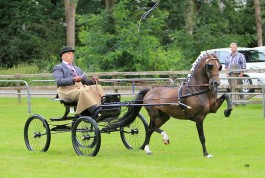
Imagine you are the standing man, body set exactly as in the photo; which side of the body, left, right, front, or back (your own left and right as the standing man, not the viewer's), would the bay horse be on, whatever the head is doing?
front

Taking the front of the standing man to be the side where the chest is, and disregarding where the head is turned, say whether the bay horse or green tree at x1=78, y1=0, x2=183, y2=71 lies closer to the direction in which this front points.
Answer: the bay horse

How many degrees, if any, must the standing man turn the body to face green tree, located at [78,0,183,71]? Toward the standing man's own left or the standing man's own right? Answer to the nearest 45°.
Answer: approximately 135° to the standing man's own right

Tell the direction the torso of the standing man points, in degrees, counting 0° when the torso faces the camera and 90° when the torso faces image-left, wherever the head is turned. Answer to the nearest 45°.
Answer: approximately 0°

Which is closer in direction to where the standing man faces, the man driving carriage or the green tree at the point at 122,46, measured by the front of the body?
the man driving carriage

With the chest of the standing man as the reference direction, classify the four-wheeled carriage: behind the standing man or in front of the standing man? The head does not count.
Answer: in front
